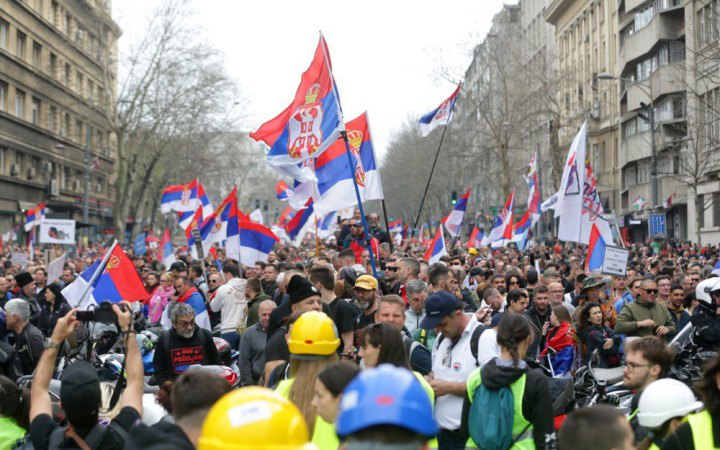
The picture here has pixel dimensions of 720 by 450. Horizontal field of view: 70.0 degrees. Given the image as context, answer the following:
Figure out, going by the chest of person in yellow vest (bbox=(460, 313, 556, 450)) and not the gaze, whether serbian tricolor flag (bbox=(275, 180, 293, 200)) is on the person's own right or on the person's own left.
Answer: on the person's own left

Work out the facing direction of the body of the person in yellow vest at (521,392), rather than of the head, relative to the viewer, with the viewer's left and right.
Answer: facing away from the viewer and to the right of the viewer

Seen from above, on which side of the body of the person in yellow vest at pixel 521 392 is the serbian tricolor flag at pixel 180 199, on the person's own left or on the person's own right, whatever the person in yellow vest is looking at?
on the person's own left

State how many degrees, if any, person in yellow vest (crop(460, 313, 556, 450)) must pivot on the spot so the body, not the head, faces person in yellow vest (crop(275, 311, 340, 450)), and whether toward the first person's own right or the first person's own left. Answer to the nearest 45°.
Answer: approximately 135° to the first person's own left

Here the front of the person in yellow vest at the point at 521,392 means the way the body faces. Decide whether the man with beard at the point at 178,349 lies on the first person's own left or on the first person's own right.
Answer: on the first person's own left

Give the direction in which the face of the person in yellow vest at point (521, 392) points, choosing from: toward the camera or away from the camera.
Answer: away from the camera

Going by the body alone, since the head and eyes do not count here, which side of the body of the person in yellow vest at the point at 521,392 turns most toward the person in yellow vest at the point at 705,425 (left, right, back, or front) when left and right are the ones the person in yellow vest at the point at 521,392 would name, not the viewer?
right

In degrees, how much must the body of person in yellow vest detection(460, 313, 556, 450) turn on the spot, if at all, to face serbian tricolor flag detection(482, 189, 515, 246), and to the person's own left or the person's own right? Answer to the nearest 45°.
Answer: approximately 45° to the person's own left

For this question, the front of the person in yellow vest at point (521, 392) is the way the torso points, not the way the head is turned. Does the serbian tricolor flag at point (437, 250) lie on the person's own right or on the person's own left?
on the person's own left

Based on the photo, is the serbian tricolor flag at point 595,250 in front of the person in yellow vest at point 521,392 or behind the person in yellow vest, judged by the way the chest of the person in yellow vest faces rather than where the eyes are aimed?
in front

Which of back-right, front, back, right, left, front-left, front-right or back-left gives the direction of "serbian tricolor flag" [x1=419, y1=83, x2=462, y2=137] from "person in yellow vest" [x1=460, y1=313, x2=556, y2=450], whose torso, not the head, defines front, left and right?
front-left
